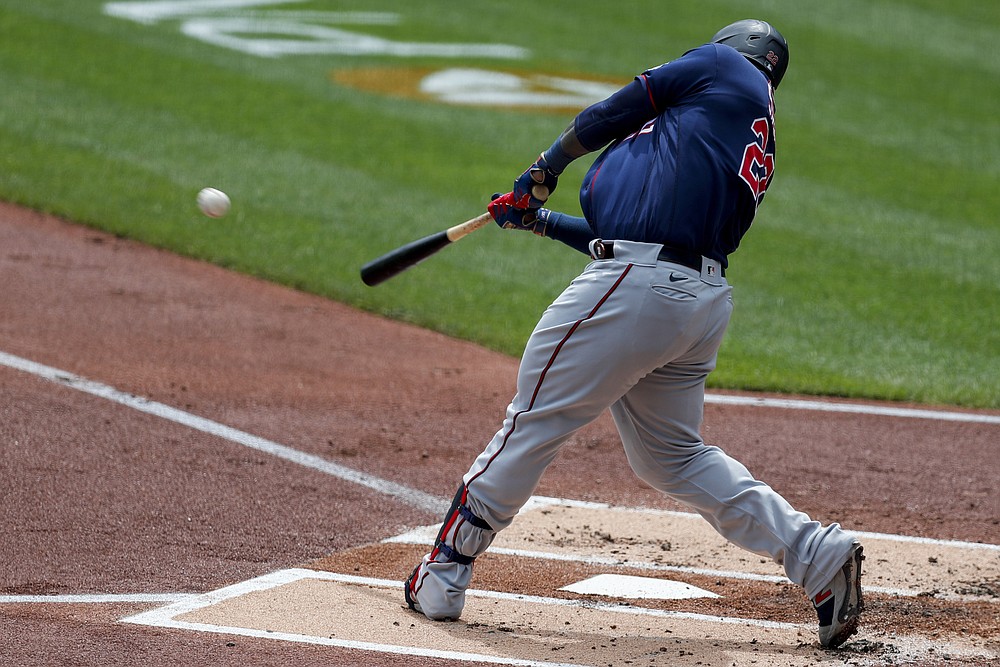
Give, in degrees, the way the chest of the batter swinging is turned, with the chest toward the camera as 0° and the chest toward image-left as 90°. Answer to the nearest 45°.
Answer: approximately 90°

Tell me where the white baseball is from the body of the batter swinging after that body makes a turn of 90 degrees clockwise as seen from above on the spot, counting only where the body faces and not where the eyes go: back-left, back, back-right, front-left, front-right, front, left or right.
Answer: front-left
